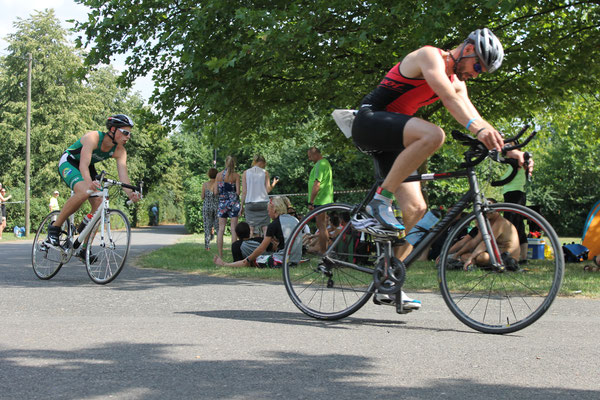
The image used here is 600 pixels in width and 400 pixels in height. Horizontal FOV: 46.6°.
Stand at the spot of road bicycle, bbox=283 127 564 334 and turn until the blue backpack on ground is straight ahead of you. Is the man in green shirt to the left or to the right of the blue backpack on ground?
left

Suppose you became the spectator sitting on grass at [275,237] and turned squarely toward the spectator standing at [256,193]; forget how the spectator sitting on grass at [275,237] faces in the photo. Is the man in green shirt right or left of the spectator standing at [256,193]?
right

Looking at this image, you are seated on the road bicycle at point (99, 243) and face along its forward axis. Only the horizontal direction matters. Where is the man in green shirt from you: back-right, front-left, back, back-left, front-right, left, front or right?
left

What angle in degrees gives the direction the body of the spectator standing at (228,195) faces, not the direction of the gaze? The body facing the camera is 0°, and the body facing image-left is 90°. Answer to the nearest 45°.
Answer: approximately 180°

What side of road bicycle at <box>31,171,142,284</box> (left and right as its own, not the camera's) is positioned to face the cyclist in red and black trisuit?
front

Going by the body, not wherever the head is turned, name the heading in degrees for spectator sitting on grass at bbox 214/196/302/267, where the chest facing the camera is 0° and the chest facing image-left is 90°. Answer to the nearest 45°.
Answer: approximately 90°

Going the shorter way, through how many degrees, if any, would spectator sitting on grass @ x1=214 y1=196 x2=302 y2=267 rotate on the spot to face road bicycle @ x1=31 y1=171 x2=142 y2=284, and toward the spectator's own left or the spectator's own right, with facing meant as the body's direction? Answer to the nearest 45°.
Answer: approximately 45° to the spectator's own left

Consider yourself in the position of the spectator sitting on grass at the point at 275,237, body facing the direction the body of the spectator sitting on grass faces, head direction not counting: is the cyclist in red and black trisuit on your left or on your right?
on your left

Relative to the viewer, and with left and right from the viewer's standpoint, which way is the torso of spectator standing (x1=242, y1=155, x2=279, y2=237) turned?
facing away from the viewer

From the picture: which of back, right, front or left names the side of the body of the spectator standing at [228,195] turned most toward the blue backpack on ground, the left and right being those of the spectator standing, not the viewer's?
right

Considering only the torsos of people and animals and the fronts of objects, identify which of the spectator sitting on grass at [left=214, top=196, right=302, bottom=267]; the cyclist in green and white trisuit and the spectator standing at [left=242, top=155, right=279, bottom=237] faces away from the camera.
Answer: the spectator standing

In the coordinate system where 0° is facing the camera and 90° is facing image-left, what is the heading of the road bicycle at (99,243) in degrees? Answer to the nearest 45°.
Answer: approximately 315°

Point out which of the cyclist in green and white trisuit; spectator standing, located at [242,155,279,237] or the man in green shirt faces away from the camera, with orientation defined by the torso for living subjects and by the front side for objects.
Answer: the spectator standing

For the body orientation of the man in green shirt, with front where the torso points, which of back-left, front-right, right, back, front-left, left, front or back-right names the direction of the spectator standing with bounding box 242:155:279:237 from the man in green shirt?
front-right
